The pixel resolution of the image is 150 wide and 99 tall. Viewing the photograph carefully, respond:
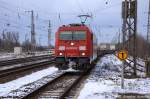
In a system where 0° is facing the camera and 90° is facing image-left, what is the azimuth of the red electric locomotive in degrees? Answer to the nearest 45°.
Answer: approximately 0°
